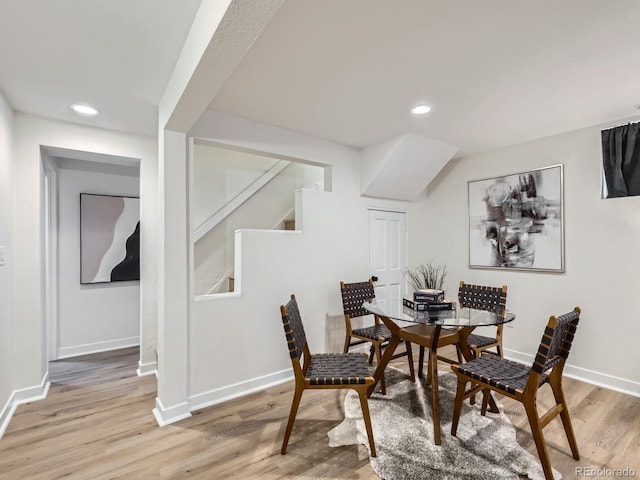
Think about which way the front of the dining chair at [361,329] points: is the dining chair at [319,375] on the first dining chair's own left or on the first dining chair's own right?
on the first dining chair's own right

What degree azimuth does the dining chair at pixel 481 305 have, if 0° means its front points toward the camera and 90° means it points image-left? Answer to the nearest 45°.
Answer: approximately 45°

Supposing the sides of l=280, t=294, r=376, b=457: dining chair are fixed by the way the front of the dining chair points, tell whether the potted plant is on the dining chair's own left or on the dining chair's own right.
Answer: on the dining chair's own left

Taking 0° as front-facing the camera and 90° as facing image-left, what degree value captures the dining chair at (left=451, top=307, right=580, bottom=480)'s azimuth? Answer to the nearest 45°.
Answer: approximately 135°

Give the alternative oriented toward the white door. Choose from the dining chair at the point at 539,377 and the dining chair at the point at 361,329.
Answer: the dining chair at the point at 539,377

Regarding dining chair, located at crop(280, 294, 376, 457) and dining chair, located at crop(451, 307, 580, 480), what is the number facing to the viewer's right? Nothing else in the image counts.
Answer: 1

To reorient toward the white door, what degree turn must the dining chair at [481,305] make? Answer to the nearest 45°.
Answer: approximately 90° to its right

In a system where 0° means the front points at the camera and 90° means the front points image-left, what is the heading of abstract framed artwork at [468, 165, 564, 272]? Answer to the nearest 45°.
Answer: approximately 45°

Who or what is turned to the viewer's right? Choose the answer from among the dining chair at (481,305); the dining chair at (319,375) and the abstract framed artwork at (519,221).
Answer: the dining chair at (319,375)

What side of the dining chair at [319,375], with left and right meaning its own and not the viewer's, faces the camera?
right

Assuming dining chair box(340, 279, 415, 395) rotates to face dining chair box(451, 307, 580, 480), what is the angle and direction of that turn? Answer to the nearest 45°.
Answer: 0° — it already faces it

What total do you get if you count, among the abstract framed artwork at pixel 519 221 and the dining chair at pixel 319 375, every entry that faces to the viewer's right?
1
